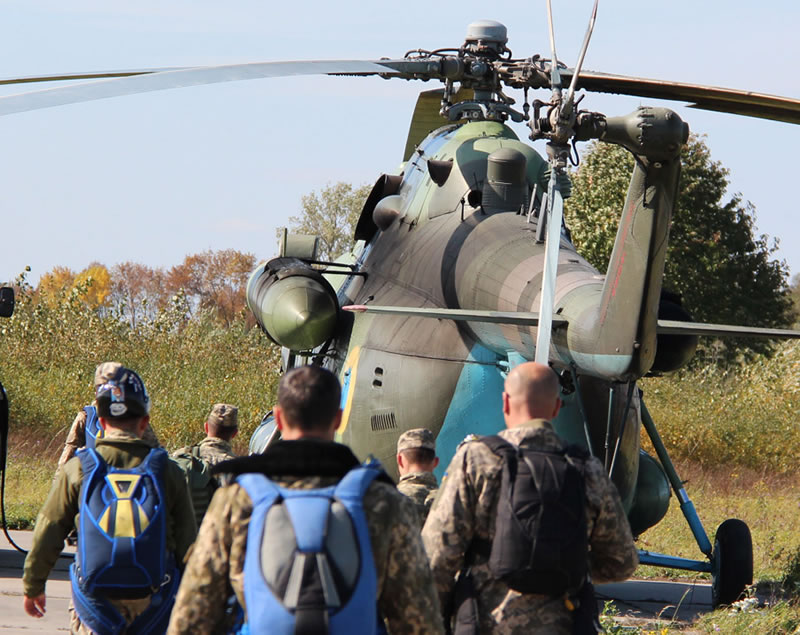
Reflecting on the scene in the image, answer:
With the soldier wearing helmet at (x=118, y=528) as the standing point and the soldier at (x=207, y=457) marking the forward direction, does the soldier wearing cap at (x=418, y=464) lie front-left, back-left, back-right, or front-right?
front-right

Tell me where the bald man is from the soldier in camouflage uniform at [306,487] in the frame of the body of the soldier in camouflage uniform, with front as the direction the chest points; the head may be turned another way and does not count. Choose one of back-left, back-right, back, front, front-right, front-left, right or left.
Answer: front-right

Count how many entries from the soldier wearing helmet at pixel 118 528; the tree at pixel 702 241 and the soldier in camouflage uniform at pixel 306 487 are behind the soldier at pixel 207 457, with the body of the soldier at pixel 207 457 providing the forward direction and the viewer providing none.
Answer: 2

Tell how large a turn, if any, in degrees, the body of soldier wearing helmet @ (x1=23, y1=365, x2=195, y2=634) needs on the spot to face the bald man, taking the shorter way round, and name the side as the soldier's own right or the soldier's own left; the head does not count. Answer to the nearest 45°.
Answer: approximately 135° to the soldier's own right

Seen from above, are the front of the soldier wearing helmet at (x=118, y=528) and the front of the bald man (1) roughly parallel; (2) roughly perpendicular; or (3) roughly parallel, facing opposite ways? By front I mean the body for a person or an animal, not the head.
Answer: roughly parallel

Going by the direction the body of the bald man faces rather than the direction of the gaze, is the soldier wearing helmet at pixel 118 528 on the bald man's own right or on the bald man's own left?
on the bald man's own left

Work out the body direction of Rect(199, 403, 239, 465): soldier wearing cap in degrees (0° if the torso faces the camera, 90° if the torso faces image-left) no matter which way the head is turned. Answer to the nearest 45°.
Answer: approximately 180°

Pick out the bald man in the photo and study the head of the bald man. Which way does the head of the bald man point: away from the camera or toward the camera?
away from the camera

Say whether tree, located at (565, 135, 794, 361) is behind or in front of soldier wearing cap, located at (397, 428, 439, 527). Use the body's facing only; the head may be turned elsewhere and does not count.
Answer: in front

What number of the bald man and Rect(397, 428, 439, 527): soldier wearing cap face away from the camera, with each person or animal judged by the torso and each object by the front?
2

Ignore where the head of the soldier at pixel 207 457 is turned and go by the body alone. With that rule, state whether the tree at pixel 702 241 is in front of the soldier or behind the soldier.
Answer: in front

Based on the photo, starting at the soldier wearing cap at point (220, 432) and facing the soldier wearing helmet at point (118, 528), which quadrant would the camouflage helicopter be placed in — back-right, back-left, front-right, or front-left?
back-left

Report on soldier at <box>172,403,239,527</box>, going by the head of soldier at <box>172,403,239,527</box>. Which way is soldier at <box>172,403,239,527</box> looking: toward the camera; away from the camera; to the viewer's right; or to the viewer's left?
away from the camera
